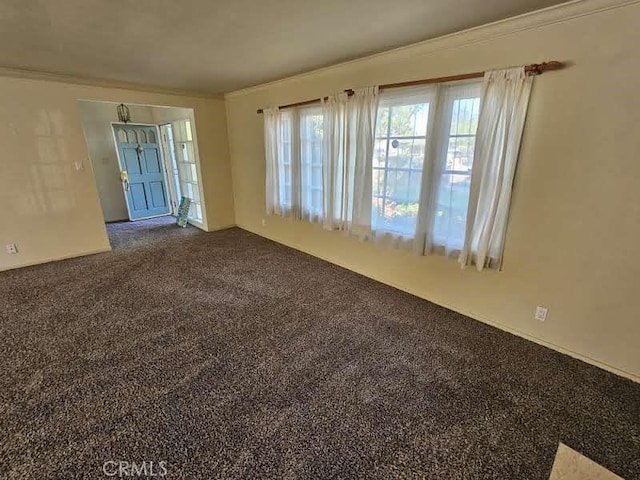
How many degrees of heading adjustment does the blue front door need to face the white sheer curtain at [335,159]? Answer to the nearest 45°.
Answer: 0° — it already faces it

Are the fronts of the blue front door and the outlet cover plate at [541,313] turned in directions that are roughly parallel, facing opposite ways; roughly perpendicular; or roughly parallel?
roughly perpendicular

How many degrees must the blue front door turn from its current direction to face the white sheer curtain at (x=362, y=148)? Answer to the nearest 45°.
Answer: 0° — it already faces it

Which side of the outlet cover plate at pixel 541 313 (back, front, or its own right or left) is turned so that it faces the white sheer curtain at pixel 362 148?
right

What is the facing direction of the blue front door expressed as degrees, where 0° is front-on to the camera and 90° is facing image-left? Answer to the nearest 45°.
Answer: approximately 0°
